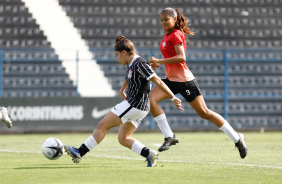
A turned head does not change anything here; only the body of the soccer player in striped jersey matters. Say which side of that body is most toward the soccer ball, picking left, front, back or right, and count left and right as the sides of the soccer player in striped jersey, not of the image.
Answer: front

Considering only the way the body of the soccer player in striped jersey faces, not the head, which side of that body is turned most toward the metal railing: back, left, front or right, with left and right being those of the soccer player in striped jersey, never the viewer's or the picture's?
right

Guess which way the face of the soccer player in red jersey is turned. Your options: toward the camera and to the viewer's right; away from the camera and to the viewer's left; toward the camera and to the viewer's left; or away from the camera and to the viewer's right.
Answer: toward the camera and to the viewer's left

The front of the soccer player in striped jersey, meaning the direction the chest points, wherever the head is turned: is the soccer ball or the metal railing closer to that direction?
the soccer ball

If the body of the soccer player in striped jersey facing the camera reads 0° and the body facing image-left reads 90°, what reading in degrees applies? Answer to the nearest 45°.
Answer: approximately 90°
